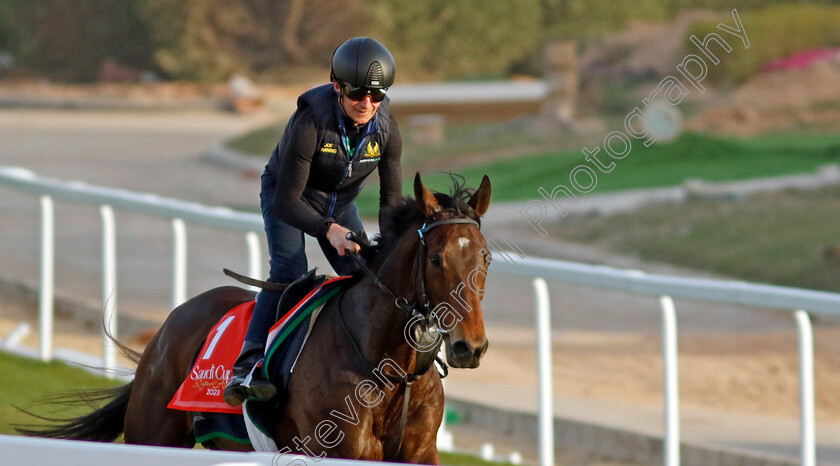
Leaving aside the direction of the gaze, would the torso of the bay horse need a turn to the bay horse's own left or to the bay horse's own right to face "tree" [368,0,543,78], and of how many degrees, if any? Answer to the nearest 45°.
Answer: approximately 135° to the bay horse's own left

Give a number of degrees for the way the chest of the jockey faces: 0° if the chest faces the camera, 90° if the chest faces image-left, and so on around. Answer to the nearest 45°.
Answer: approximately 315°

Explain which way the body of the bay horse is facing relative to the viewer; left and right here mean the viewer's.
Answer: facing the viewer and to the right of the viewer

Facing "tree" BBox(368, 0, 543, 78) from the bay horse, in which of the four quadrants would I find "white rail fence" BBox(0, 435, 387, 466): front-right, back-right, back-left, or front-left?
back-left

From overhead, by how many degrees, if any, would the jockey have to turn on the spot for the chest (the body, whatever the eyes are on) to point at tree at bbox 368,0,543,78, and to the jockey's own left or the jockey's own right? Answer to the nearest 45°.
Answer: approximately 135° to the jockey's own left
